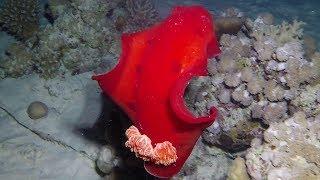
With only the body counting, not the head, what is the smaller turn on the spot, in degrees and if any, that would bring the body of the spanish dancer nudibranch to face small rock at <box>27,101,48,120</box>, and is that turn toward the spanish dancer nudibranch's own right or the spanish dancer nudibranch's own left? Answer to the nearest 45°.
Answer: approximately 45° to the spanish dancer nudibranch's own left

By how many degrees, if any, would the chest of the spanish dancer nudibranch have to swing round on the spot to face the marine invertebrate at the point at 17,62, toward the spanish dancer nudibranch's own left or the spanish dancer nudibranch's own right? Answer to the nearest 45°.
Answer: approximately 45° to the spanish dancer nudibranch's own left

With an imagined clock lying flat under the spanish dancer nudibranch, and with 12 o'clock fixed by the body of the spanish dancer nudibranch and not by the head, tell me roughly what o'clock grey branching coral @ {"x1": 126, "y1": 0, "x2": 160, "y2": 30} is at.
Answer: The grey branching coral is roughly at 12 o'clock from the spanish dancer nudibranch.

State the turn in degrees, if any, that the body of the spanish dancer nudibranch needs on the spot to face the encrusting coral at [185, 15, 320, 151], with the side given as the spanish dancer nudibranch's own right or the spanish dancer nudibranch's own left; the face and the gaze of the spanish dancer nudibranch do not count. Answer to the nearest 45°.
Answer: approximately 45° to the spanish dancer nudibranch's own right

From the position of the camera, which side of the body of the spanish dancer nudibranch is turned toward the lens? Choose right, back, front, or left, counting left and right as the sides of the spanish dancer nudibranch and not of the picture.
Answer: back

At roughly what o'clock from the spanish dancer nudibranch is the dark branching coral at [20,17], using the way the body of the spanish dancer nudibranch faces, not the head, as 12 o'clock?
The dark branching coral is roughly at 11 o'clock from the spanish dancer nudibranch.
